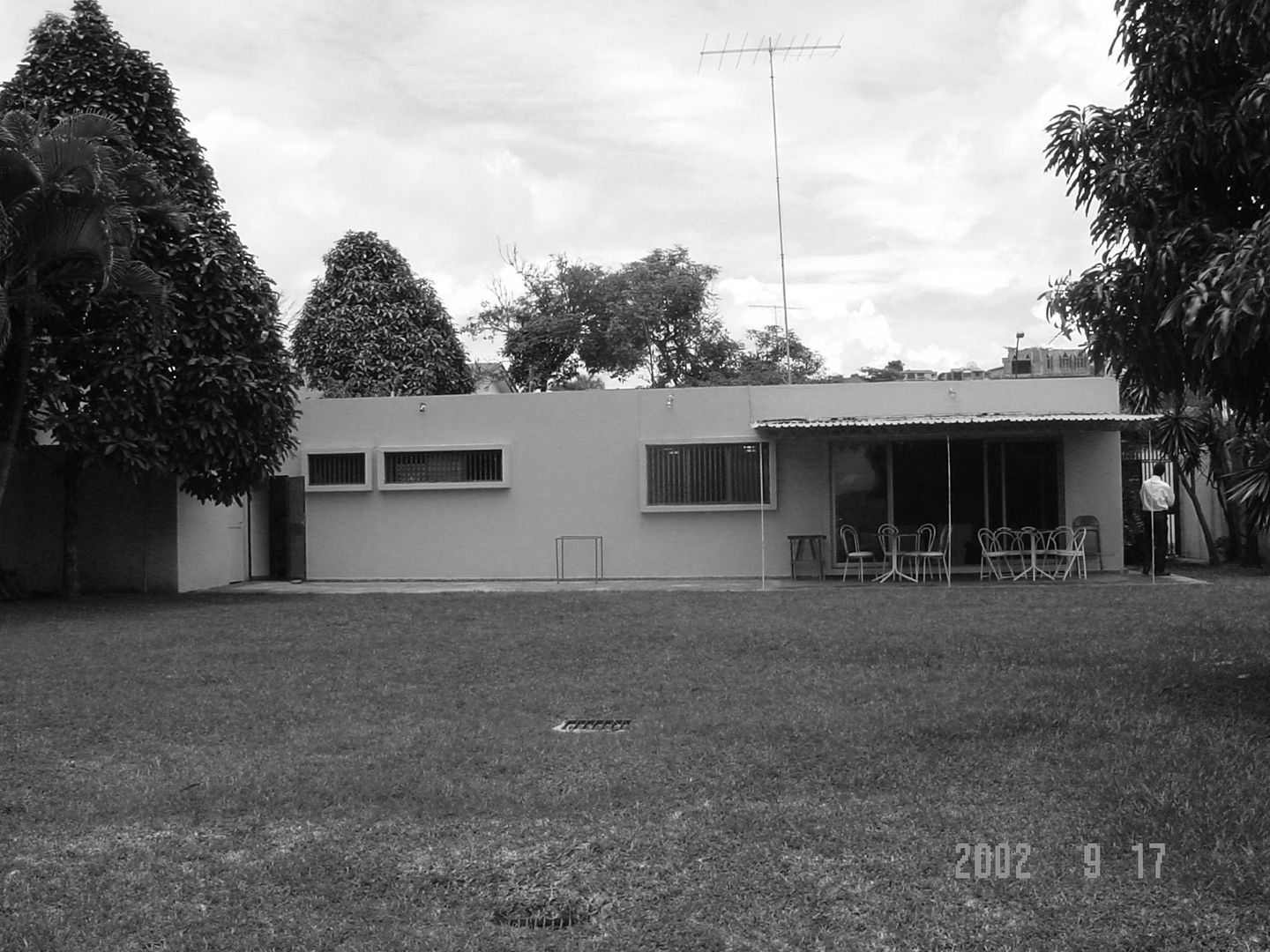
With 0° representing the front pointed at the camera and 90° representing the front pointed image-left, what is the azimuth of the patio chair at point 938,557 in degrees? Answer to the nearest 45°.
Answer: approximately 90°

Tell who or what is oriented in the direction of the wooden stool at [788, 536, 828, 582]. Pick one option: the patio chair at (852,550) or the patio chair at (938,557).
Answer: the patio chair at (938,557)

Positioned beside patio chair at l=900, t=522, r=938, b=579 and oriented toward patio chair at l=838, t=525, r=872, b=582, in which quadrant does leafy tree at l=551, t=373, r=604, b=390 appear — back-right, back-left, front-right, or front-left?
front-right

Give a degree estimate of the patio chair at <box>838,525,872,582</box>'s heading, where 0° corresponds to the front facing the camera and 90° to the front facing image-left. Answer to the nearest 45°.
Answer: approximately 315°

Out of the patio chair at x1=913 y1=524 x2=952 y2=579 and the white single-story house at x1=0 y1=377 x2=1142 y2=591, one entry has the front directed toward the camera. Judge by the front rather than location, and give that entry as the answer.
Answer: the white single-story house

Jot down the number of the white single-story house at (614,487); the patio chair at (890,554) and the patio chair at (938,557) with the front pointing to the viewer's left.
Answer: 1

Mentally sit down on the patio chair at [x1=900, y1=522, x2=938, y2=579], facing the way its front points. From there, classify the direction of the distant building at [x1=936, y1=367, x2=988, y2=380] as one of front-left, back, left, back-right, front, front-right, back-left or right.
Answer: back-right

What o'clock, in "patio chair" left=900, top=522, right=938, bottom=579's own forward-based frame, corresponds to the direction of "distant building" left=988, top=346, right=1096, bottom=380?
The distant building is roughly at 5 o'clock from the patio chair.

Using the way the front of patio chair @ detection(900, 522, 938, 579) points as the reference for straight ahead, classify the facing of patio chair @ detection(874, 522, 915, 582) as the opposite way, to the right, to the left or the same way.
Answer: to the left
